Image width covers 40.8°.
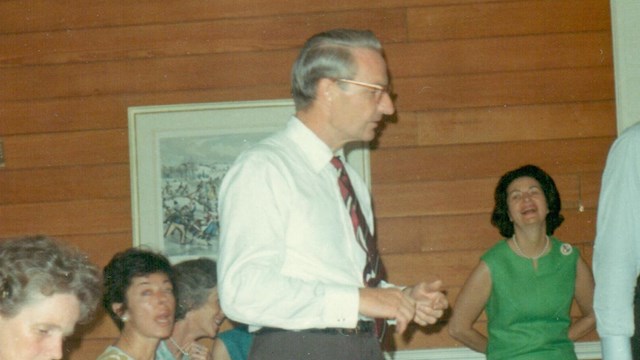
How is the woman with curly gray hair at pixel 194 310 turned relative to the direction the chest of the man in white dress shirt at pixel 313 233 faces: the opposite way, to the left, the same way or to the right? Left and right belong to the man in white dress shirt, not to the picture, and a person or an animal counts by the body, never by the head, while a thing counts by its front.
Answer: the same way

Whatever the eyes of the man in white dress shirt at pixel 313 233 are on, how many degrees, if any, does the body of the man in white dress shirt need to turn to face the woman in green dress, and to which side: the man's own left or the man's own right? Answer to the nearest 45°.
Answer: approximately 45° to the man's own left

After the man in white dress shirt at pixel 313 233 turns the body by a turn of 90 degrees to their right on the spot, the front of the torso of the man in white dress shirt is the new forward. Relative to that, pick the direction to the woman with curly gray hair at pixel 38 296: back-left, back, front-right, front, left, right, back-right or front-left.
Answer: front-right

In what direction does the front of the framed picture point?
toward the camera

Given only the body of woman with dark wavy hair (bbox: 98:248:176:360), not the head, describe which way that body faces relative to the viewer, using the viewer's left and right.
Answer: facing the viewer and to the right of the viewer

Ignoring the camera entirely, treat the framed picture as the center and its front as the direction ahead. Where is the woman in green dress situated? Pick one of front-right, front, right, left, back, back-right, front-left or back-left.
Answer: left

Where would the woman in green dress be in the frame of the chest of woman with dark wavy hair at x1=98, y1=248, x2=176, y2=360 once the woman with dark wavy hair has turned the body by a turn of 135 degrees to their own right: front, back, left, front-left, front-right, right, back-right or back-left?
back

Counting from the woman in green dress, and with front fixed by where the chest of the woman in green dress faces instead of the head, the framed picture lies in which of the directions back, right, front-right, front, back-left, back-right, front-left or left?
right

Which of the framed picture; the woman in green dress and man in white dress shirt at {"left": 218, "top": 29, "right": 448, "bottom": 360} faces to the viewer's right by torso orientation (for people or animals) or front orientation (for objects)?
the man in white dress shirt

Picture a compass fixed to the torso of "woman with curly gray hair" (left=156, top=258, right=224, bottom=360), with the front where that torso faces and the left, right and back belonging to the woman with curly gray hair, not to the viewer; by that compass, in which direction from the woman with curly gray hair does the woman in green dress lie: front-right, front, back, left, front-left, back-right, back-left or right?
front

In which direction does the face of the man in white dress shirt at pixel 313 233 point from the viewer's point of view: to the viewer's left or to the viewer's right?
to the viewer's right

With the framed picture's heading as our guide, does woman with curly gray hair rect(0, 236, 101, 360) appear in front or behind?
in front

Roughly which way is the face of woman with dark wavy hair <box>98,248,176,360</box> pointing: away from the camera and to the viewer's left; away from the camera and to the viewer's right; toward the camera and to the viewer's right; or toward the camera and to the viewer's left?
toward the camera and to the viewer's right

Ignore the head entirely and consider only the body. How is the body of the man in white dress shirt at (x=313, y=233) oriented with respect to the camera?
to the viewer's right

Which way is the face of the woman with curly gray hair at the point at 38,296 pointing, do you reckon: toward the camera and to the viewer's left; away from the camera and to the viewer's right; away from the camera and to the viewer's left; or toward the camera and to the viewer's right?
toward the camera and to the viewer's right
